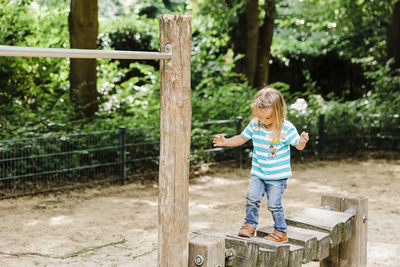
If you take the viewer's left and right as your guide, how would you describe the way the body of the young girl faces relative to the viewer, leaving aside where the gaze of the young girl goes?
facing the viewer and to the left of the viewer

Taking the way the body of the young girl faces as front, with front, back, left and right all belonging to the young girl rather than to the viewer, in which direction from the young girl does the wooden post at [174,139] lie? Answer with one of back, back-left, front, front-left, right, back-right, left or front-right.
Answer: front
